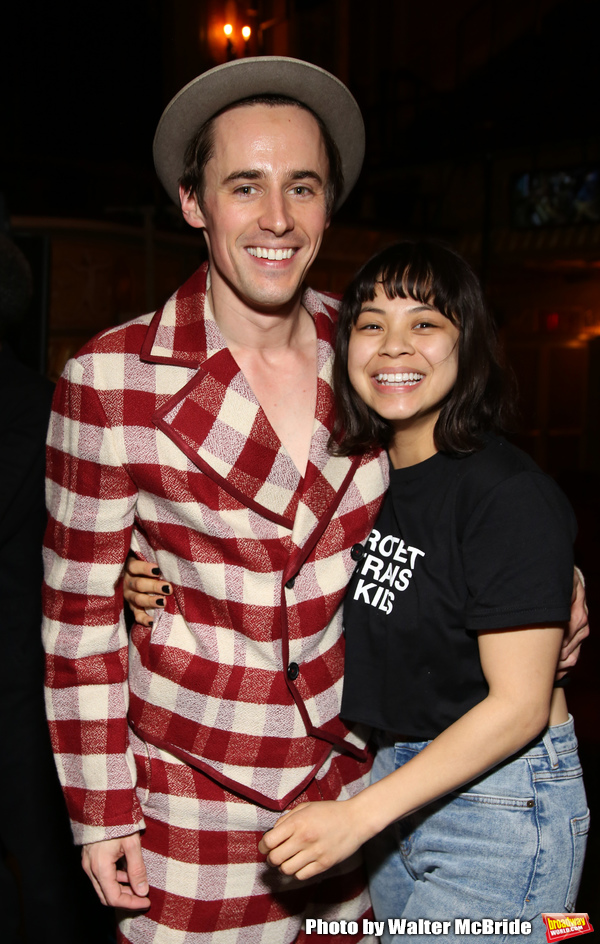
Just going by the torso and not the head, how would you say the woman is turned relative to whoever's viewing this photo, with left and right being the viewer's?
facing the viewer and to the left of the viewer
